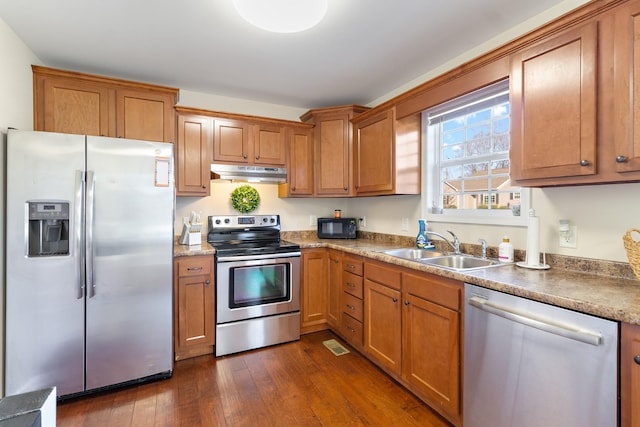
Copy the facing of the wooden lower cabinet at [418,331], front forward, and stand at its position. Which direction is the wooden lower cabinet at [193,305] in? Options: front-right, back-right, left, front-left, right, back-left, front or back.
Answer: front-right

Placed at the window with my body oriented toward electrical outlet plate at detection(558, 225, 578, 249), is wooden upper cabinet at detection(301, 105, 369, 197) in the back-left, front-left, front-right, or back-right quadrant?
back-right

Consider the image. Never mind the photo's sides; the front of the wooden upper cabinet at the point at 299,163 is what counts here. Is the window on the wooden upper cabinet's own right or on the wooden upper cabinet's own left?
on the wooden upper cabinet's own left

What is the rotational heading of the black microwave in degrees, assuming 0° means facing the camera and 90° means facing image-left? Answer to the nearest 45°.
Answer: approximately 0°

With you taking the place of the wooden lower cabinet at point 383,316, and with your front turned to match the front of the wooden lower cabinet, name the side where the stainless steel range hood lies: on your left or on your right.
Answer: on your right

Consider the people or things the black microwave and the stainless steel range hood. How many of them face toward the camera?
2

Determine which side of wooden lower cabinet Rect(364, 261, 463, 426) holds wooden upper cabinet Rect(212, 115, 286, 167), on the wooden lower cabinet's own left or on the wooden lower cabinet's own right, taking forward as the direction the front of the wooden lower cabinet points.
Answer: on the wooden lower cabinet's own right

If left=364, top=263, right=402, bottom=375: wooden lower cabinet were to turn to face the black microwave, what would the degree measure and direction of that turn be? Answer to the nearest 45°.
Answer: approximately 90° to its right

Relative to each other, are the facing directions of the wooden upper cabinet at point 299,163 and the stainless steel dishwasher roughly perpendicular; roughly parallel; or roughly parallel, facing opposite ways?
roughly perpendicular
